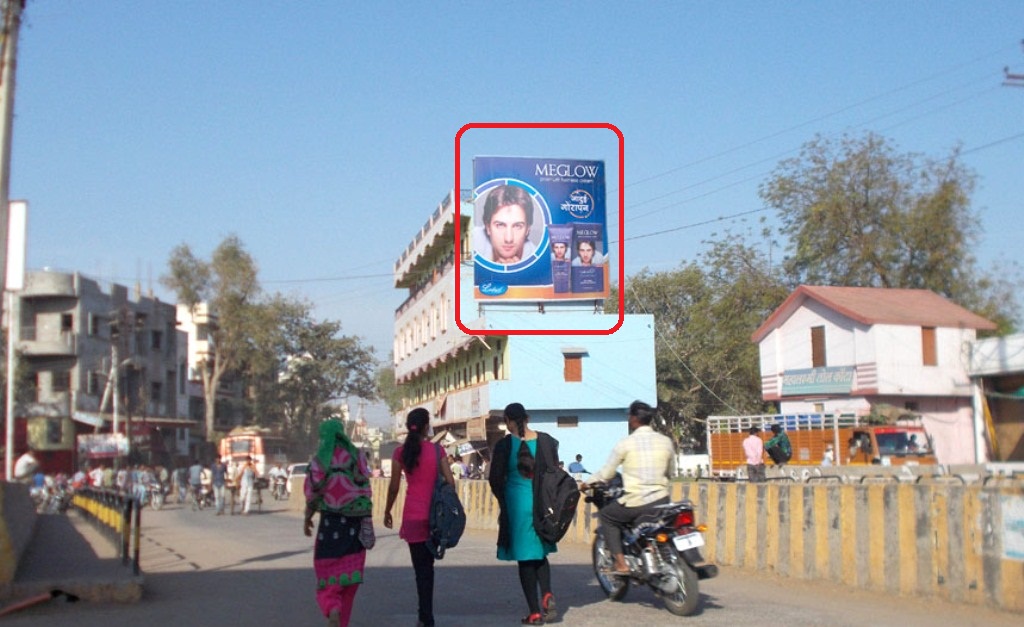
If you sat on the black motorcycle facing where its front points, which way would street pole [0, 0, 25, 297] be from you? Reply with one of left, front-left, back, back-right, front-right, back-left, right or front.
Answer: front-left

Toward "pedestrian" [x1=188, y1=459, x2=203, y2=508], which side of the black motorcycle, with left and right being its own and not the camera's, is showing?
front

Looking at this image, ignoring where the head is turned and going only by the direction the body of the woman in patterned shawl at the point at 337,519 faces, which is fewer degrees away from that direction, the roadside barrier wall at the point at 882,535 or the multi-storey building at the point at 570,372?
the multi-storey building

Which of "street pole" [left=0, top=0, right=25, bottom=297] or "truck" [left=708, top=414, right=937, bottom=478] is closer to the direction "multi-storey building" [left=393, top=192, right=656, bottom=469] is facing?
the street pole

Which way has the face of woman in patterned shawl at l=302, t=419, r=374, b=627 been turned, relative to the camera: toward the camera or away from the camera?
away from the camera

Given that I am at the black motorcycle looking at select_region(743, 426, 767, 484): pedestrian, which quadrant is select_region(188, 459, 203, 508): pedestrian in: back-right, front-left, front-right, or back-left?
front-left

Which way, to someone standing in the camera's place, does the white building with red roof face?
facing the viewer and to the left of the viewer

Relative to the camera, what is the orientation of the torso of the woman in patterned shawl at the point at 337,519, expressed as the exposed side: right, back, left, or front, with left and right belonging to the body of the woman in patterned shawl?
back

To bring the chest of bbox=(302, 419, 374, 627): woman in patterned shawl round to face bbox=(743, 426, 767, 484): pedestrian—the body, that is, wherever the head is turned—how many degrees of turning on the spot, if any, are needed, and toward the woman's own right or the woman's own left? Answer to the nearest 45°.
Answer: approximately 45° to the woman's own right

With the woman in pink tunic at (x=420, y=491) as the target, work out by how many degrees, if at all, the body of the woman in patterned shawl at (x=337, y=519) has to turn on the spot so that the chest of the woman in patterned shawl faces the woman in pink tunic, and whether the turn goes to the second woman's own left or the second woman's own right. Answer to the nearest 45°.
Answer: approximately 45° to the second woman's own right

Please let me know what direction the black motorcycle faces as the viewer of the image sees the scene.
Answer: facing away from the viewer and to the left of the viewer

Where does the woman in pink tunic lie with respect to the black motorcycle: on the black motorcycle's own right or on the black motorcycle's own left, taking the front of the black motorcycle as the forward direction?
on the black motorcycle's own left

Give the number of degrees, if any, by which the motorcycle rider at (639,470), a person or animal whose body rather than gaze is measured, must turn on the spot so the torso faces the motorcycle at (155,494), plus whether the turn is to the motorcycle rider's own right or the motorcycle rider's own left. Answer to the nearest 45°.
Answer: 0° — they already face it
